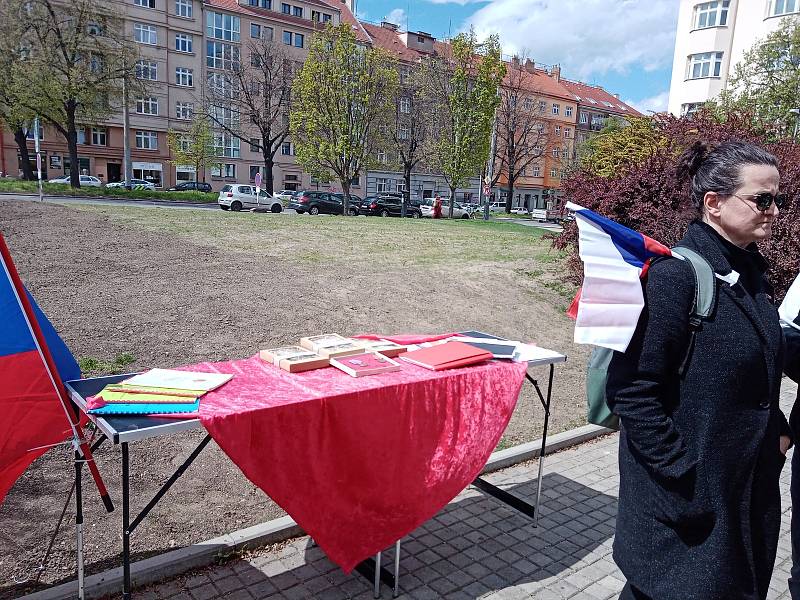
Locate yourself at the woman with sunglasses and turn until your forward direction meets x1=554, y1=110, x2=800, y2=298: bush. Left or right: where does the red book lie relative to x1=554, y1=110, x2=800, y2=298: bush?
left

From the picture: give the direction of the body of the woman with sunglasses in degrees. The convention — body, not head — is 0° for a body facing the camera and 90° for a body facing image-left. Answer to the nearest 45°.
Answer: approximately 315°

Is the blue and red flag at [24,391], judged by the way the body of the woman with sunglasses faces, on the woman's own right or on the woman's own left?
on the woman's own right

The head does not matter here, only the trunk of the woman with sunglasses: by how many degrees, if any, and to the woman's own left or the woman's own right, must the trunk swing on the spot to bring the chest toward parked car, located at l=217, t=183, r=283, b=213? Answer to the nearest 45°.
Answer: approximately 180°

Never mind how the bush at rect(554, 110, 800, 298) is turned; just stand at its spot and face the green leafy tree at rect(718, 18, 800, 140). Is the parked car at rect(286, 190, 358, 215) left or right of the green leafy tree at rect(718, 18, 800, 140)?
left

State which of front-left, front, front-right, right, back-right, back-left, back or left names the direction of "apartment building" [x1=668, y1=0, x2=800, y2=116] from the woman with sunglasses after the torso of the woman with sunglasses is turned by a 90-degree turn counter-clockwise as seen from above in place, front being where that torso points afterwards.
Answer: front-left

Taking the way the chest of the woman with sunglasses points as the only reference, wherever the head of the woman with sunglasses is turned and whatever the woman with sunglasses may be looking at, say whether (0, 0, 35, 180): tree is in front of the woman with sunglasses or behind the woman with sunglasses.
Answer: behind

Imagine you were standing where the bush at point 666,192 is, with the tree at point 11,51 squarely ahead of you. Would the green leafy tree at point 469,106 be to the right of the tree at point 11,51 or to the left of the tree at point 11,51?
right

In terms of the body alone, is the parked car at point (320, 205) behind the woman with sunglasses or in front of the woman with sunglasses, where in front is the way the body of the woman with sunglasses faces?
behind
